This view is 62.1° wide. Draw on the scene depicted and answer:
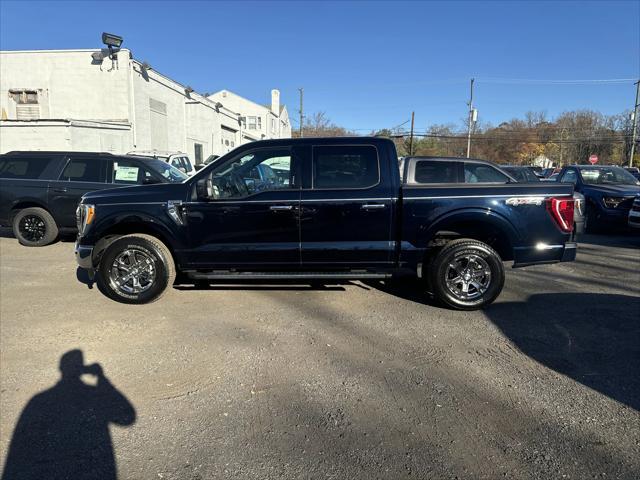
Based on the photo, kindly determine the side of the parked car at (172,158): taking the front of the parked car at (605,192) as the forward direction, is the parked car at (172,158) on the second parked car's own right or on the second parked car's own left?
on the second parked car's own right

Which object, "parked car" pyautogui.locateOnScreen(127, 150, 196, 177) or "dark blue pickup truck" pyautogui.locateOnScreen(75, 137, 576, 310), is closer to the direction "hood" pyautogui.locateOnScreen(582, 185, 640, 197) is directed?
the dark blue pickup truck

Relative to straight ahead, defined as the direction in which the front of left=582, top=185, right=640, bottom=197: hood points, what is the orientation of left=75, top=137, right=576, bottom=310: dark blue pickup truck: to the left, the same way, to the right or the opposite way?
to the right

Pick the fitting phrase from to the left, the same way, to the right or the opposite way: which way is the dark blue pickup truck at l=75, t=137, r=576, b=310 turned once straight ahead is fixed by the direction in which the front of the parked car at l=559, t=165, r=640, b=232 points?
to the right

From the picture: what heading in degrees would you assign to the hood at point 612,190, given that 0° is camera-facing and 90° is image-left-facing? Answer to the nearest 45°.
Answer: approximately 315°

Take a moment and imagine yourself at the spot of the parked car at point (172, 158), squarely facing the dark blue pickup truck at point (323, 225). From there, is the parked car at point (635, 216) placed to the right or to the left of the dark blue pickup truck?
left

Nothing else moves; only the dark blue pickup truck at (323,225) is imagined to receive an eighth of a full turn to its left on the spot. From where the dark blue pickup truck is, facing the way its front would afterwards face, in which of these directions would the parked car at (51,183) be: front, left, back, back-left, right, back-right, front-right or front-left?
right

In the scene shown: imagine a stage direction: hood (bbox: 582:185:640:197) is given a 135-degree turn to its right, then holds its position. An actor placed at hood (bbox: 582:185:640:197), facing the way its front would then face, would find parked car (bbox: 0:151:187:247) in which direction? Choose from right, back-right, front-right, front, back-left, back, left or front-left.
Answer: front-left

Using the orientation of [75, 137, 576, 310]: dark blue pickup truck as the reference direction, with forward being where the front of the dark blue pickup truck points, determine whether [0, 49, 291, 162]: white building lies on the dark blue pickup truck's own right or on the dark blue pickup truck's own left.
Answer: on the dark blue pickup truck's own right

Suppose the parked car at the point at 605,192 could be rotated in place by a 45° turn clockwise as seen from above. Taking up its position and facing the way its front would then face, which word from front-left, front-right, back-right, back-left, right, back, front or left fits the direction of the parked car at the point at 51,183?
front-right

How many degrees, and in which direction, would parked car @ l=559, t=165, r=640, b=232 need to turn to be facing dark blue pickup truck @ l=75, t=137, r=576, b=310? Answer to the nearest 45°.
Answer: approximately 45° to its right

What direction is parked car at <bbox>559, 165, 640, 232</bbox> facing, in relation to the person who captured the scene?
facing the viewer and to the right of the viewer

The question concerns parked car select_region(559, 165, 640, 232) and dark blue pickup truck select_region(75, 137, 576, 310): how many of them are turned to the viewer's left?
1

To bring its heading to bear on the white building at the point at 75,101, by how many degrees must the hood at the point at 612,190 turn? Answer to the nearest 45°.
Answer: approximately 135° to its right

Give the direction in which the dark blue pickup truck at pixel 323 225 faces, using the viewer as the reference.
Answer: facing to the left of the viewer

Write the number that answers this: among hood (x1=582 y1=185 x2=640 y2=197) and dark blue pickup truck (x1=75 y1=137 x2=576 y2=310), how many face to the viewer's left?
1

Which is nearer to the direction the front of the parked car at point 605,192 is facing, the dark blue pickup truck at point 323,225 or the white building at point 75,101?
the dark blue pickup truck
